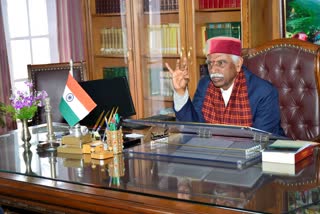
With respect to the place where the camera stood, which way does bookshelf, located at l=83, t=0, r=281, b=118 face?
facing the viewer

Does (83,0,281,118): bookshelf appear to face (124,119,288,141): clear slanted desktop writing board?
yes

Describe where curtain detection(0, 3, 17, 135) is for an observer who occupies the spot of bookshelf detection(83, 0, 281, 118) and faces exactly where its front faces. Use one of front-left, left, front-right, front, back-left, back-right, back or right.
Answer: right

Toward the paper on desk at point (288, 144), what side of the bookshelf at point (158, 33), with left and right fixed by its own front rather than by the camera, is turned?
front

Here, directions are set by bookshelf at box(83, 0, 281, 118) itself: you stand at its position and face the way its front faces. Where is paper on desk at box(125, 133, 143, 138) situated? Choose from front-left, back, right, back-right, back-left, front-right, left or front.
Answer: front

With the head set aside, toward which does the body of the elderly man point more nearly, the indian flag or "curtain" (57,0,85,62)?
the indian flag

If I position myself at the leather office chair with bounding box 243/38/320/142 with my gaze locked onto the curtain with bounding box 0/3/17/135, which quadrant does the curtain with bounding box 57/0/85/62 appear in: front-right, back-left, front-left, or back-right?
front-right

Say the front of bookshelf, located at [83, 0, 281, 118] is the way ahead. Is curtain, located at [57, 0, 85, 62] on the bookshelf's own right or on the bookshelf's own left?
on the bookshelf's own right

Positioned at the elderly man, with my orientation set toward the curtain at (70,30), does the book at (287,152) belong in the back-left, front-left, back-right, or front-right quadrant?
back-left

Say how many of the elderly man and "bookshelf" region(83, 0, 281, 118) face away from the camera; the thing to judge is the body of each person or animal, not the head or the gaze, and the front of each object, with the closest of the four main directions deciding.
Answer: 0

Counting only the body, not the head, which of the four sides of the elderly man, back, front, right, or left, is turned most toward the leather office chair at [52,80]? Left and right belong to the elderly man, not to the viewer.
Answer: right

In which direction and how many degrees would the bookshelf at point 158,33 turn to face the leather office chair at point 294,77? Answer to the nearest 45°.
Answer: approximately 45° to its left

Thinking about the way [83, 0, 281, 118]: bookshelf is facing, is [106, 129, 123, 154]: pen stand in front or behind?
in front

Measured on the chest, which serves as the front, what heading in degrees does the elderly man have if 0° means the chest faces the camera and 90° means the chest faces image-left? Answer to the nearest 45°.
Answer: approximately 45°

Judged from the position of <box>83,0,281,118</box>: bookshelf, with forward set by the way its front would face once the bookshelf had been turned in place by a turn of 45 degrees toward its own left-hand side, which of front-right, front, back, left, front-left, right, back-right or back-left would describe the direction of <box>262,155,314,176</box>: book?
front-right

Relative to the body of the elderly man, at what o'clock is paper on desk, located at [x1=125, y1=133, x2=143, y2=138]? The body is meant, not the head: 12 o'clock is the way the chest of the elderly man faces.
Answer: The paper on desk is roughly at 1 o'clock from the elderly man.

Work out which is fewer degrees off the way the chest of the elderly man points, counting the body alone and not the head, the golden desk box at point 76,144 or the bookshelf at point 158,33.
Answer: the golden desk box
